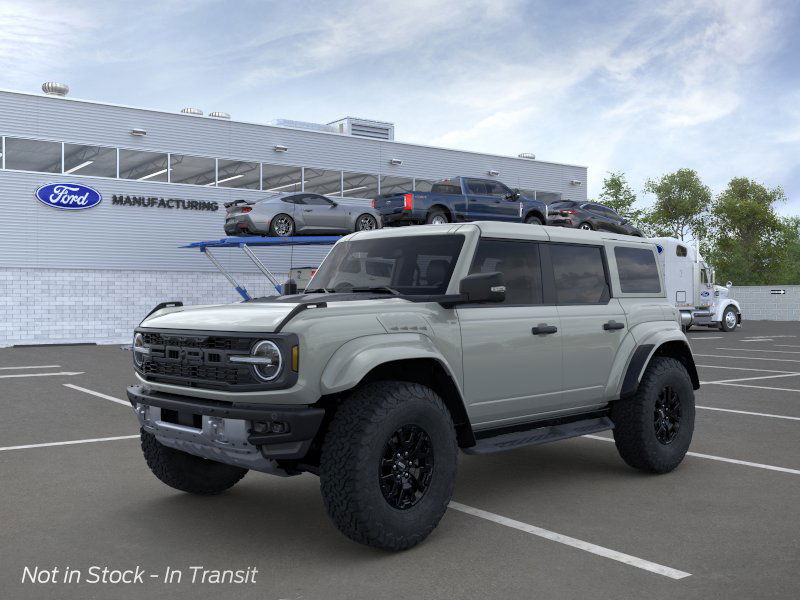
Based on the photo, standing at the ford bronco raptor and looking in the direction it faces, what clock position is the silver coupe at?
The silver coupe is roughly at 4 o'clock from the ford bronco raptor.

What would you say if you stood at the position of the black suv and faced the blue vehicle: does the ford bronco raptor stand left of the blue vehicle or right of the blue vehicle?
left

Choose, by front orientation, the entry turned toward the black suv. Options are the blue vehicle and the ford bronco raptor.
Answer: the blue vehicle

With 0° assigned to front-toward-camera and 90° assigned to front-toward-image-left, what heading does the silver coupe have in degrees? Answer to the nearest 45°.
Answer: approximately 225°

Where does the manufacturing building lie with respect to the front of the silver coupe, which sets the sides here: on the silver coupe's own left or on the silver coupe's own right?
on the silver coupe's own left

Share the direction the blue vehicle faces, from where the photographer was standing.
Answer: facing away from the viewer and to the right of the viewer

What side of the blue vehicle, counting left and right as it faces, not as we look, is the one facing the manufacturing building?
left

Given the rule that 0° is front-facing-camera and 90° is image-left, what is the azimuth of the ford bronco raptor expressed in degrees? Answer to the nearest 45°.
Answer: approximately 45°

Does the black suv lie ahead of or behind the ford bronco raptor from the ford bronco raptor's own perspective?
behind

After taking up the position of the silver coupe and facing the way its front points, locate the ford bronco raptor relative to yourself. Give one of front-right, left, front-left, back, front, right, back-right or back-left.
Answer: back-right

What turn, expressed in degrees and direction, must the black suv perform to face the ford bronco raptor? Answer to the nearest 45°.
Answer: approximately 135° to its right

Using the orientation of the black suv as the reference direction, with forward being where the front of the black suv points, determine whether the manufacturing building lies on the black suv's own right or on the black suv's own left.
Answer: on the black suv's own left
